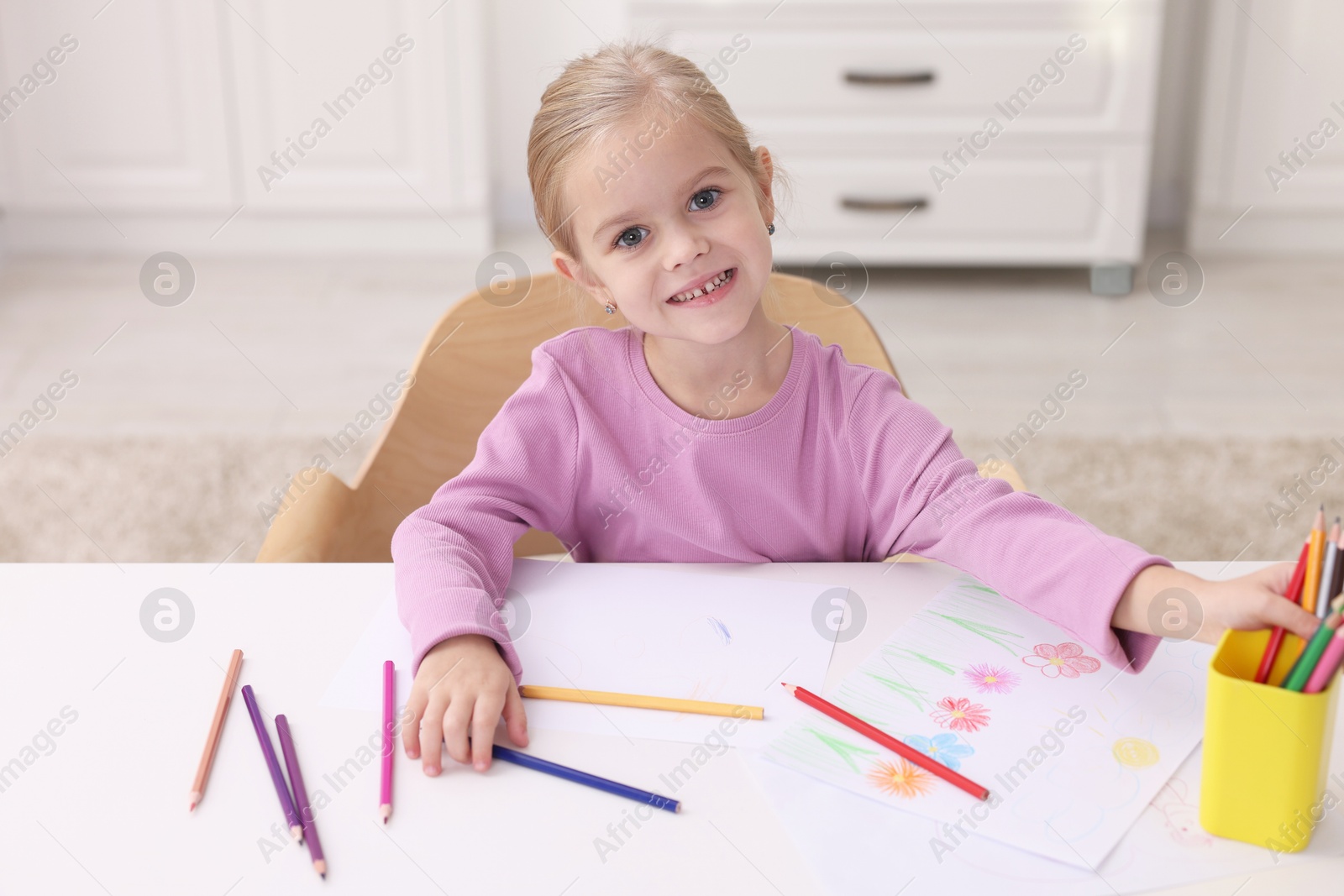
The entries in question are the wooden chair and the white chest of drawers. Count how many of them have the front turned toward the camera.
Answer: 2

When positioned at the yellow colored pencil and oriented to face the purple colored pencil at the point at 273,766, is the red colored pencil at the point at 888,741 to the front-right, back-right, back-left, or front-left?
back-left

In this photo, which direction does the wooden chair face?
toward the camera

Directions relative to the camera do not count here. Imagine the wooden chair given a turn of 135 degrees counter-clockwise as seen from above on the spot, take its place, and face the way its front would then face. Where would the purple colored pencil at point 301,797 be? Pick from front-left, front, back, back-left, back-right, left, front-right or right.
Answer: back-right

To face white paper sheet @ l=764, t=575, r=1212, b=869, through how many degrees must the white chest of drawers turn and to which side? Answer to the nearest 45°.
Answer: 0° — it already faces it

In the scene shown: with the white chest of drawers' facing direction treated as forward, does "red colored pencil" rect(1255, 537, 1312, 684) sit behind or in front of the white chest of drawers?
in front

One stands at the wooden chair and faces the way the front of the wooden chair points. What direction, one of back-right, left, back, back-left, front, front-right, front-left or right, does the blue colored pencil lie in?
front

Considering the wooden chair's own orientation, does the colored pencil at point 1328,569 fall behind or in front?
in front

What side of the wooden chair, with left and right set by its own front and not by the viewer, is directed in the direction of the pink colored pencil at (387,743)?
front

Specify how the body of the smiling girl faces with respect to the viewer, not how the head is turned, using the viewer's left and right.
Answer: facing the viewer

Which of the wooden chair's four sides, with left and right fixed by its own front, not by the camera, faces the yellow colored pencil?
front
